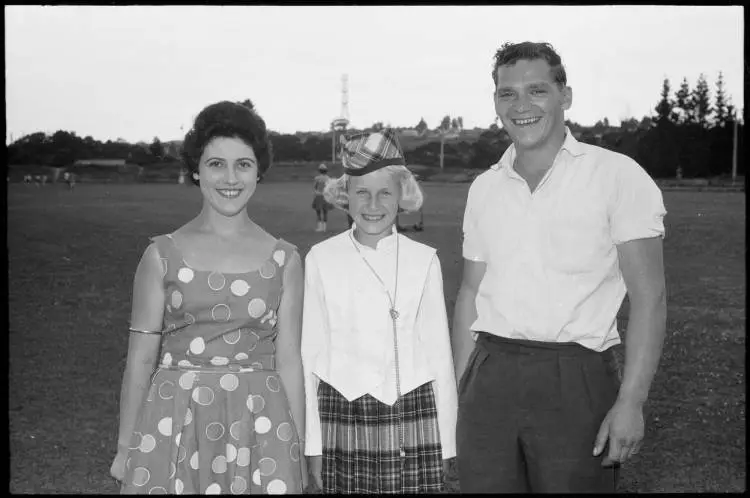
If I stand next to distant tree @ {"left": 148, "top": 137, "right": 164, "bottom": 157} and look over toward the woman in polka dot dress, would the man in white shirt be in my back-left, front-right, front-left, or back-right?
front-left

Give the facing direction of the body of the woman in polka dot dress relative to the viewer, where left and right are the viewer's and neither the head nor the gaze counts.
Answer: facing the viewer

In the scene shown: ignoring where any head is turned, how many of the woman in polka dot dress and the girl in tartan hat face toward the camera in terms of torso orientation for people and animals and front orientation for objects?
2

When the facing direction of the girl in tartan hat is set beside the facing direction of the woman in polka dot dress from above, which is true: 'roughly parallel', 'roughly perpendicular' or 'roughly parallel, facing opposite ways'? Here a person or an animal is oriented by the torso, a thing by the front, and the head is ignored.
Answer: roughly parallel

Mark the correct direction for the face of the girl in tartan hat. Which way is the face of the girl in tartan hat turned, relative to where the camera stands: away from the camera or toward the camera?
toward the camera

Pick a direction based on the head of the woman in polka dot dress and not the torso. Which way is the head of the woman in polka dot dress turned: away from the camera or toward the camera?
toward the camera

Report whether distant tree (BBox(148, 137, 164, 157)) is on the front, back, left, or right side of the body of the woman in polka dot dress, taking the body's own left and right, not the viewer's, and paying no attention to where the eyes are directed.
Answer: back

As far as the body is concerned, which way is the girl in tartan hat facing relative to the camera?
toward the camera
